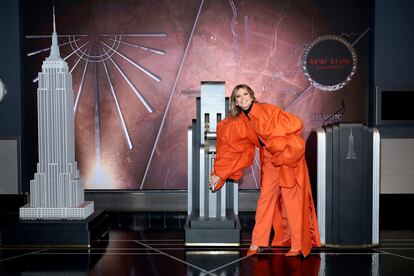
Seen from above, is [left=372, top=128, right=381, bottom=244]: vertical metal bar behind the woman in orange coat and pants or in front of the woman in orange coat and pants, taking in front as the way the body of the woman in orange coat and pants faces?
behind

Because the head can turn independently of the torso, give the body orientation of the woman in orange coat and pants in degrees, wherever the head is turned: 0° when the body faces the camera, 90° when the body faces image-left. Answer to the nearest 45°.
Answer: approximately 45°
